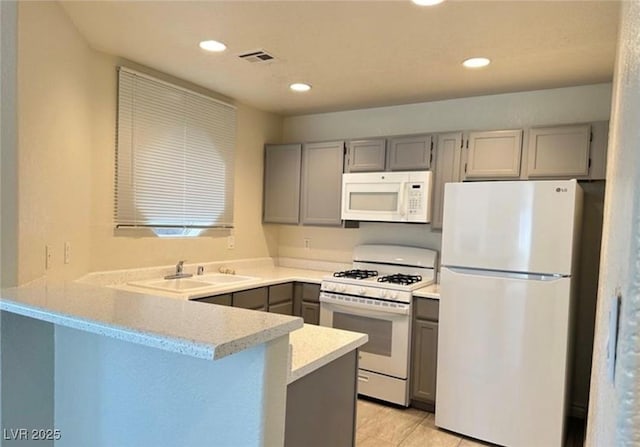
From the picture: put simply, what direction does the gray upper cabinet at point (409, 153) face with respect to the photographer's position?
facing the viewer

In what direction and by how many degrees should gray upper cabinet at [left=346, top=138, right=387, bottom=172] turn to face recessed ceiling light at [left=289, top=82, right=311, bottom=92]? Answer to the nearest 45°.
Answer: approximately 45° to its right

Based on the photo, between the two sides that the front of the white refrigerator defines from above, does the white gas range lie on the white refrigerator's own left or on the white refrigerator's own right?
on the white refrigerator's own right

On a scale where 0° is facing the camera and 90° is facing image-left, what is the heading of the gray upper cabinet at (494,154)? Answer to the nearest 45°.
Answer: approximately 0°

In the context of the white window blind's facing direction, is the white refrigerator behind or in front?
in front

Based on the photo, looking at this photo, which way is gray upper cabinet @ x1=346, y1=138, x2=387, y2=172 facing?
toward the camera

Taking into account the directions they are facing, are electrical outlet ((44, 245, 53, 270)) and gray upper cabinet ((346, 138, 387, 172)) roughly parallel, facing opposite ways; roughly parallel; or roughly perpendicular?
roughly perpendicular

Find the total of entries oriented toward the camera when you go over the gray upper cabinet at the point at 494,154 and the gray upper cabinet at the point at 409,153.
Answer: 2

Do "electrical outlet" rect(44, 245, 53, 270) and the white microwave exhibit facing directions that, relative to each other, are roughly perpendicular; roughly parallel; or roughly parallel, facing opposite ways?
roughly perpendicular

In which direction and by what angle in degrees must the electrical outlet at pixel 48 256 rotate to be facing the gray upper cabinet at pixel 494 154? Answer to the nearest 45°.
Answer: approximately 45° to its left
